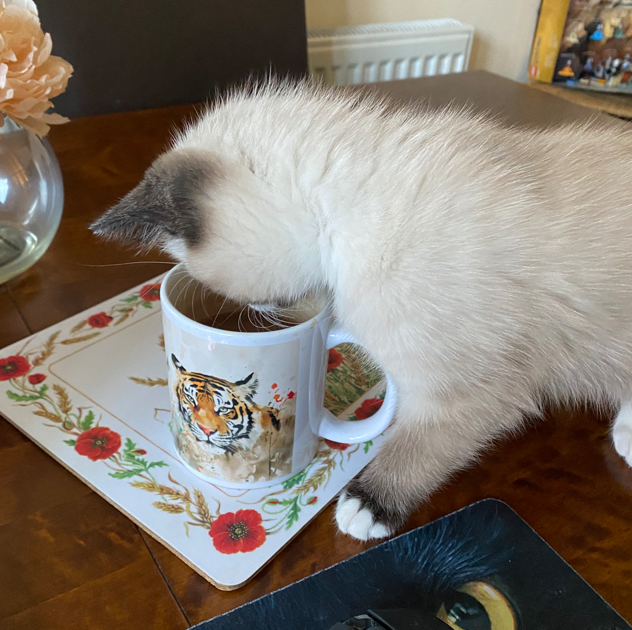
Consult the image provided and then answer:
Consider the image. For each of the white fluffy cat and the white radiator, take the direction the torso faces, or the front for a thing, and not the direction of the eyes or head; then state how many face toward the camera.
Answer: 1

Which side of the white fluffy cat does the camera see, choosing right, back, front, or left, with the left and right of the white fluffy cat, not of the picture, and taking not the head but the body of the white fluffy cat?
left

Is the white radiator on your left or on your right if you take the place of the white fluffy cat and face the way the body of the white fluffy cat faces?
on your right

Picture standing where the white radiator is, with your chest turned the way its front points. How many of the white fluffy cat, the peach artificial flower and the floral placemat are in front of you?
3

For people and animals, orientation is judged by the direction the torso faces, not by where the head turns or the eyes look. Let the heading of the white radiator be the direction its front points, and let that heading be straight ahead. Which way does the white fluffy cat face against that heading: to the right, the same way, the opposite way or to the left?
to the right

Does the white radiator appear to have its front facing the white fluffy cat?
yes

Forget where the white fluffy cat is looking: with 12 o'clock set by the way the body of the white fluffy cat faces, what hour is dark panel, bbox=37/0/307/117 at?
The dark panel is roughly at 2 o'clock from the white fluffy cat.
